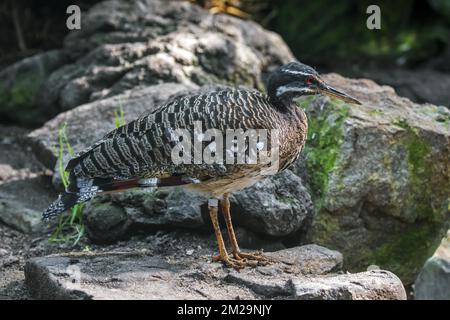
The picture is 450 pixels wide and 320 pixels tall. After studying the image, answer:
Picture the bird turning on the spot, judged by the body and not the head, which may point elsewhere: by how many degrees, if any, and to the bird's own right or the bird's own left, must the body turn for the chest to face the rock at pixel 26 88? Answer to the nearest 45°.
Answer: approximately 135° to the bird's own left

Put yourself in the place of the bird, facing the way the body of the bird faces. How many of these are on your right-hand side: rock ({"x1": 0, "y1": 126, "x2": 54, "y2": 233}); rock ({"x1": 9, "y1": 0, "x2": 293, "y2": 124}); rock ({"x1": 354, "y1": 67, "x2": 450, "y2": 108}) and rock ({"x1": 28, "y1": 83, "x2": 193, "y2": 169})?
0

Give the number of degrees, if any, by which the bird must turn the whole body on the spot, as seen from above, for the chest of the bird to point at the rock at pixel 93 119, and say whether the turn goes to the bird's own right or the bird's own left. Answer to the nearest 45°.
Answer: approximately 135° to the bird's own left

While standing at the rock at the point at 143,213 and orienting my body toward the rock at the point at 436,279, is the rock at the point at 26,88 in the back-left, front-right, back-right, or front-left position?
back-left

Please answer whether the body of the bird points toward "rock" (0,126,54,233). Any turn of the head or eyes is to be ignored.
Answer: no

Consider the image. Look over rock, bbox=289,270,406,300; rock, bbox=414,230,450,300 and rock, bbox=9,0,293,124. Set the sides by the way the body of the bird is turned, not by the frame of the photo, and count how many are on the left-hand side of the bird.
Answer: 1

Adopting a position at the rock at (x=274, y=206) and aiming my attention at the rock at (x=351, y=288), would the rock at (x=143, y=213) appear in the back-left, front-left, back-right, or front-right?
back-right

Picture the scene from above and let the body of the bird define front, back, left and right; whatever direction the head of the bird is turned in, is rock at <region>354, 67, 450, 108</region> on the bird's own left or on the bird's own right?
on the bird's own left

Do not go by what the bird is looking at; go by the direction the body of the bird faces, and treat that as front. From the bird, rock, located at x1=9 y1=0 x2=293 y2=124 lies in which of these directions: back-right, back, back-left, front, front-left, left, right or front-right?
left

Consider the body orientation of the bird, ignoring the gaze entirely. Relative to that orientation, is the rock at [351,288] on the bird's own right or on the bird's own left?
on the bird's own right

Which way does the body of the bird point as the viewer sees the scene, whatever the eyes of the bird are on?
to the viewer's right

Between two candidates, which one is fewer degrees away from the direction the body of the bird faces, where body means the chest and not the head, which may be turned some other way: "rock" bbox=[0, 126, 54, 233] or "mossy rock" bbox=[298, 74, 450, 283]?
the mossy rock

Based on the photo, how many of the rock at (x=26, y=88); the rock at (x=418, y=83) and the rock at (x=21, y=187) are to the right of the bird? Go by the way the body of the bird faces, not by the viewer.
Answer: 0

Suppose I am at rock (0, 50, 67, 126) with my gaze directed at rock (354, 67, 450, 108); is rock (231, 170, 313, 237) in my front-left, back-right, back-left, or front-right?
front-right
